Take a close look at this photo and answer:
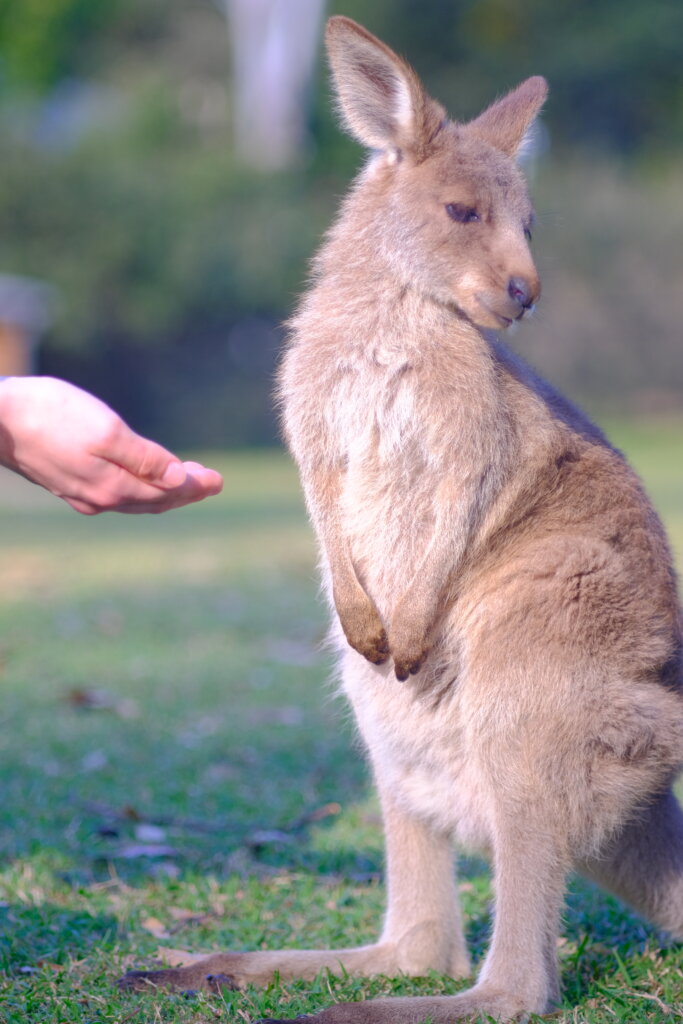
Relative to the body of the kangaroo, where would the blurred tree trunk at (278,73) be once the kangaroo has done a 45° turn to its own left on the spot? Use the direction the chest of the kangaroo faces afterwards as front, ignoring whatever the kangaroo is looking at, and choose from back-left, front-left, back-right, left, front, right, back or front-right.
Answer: back

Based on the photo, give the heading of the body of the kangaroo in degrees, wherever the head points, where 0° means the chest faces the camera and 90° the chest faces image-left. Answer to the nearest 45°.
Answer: approximately 45°
